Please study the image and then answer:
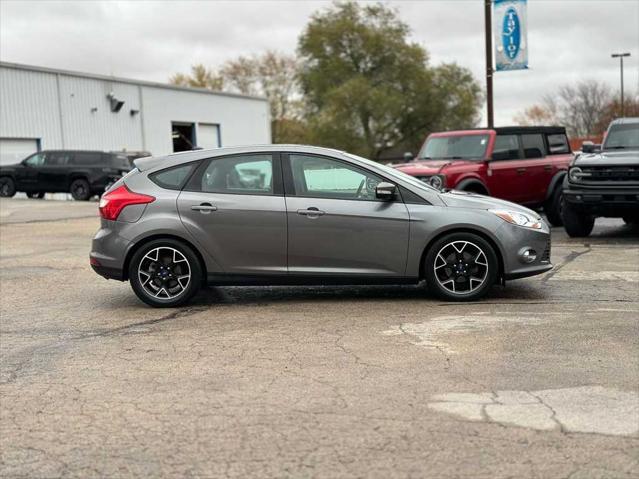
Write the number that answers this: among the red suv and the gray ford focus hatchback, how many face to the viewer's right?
1

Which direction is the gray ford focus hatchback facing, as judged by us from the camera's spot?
facing to the right of the viewer

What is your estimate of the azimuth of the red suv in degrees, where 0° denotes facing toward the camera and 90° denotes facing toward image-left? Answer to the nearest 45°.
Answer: approximately 45°

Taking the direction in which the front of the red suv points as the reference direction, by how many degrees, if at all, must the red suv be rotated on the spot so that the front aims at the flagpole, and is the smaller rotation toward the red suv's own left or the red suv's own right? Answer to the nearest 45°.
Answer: approximately 135° to the red suv's own right

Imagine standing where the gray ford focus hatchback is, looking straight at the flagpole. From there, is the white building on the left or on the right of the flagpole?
left

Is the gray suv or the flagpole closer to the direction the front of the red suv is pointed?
the gray suv

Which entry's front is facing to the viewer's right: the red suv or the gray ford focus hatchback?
the gray ford focus hatchback

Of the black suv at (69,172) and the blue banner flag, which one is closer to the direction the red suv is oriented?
the black suv

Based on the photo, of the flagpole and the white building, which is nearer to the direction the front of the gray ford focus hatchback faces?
the flagpole

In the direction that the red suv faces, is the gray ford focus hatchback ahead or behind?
ahead

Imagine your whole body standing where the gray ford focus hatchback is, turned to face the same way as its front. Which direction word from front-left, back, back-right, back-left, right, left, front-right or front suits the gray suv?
front-left

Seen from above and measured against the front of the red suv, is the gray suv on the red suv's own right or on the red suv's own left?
on the red suv's own left

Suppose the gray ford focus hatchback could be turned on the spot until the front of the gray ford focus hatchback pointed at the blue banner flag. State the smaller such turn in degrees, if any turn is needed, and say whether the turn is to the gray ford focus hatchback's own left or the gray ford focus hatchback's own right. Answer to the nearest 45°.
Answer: approximately 90° to the gray ford focus hatchback's own left

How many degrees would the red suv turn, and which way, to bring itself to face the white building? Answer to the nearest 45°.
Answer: approximately 90° to its right

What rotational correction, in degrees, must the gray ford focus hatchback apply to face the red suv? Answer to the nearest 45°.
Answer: approximately 45° to its left
